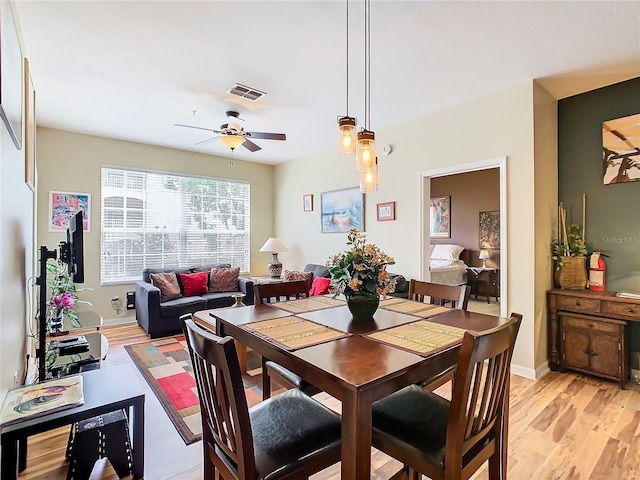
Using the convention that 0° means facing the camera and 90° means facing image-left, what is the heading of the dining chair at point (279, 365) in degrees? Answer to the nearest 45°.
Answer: approximately 315°

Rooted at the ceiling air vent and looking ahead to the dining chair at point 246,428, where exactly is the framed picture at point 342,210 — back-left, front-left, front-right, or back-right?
back-left

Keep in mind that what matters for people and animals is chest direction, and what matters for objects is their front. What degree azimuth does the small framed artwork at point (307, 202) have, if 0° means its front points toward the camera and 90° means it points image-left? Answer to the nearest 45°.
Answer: approximately 45°

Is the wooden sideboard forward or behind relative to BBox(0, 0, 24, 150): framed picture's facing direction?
forward

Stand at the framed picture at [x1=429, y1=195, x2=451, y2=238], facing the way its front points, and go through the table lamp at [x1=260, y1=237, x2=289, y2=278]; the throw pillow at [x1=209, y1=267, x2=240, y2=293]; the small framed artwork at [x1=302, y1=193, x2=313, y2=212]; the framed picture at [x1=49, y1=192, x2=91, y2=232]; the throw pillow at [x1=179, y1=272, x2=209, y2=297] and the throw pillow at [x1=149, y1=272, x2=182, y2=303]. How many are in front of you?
6

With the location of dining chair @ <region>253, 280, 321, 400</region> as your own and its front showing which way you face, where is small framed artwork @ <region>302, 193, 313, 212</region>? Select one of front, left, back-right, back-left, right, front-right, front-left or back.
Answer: back-left

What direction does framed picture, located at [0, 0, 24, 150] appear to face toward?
to the viewer's right

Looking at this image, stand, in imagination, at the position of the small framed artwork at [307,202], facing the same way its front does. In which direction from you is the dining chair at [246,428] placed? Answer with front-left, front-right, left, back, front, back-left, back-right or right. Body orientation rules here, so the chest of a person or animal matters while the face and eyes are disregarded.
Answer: front-left

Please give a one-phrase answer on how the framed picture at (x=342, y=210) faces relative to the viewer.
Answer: facing the viewer and to the left of the viewer

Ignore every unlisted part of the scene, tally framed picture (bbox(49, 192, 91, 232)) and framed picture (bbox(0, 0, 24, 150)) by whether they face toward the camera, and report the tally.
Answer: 1

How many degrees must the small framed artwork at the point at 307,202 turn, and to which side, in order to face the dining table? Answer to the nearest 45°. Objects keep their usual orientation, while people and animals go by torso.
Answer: approximately 45° to its left

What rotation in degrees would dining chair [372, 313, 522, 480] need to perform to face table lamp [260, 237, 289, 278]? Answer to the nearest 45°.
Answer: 0° — it already faces it

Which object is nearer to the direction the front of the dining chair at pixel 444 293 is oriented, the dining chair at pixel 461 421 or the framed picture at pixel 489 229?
the dining chair

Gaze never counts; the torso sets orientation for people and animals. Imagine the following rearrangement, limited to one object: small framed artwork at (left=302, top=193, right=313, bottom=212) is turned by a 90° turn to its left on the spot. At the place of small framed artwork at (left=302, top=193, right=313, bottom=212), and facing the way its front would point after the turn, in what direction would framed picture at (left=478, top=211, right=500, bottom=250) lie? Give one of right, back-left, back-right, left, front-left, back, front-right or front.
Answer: front-left

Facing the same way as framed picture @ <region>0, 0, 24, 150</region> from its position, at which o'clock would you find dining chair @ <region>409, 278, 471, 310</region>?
The dining chair is roughly at 1 o'clock from the framed picture.

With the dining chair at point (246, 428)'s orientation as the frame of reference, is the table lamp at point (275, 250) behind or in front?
in front
